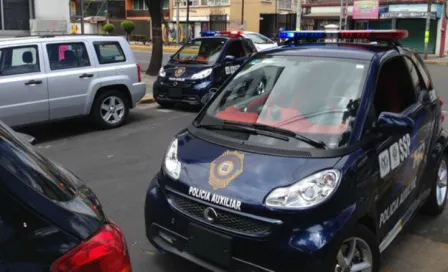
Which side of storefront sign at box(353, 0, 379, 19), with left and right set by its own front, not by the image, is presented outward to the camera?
front

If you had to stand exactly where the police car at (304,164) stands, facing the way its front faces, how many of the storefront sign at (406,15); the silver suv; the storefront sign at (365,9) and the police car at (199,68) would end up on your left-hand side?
0

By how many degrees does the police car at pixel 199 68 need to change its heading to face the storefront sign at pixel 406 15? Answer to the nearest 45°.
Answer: approximately 180°

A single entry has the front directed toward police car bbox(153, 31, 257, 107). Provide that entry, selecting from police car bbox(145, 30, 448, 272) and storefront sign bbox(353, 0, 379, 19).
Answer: the storefront sign

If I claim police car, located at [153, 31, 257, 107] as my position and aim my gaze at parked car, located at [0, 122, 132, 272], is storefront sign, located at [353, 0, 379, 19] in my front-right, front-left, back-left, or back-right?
back-left

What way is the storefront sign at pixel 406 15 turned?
toward the camera

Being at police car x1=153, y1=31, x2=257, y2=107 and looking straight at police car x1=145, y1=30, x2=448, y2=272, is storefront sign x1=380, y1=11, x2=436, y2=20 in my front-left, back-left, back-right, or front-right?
back-left

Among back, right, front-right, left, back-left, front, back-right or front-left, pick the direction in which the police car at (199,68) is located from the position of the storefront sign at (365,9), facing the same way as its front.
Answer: front

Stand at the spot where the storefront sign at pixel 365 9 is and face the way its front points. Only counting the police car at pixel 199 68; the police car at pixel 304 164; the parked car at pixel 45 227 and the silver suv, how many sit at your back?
0

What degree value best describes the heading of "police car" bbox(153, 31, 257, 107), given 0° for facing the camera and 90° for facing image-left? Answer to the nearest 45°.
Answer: approximately 45°

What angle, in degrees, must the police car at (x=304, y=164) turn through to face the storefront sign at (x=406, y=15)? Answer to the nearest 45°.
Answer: approximately 135° to its right

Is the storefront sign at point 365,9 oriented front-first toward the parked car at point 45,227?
yes

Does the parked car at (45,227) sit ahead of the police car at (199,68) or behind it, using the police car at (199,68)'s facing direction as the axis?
ahead

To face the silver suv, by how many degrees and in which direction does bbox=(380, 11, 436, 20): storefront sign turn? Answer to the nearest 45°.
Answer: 0° — it already faces it

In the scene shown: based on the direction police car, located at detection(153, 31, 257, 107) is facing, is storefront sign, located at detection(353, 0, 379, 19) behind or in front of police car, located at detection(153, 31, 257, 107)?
behind

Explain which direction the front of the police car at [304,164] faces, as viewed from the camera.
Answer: facing the viewer and to the left of the viewer

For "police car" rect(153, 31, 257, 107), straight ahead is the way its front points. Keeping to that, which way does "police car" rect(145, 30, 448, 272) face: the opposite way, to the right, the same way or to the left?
the same way
